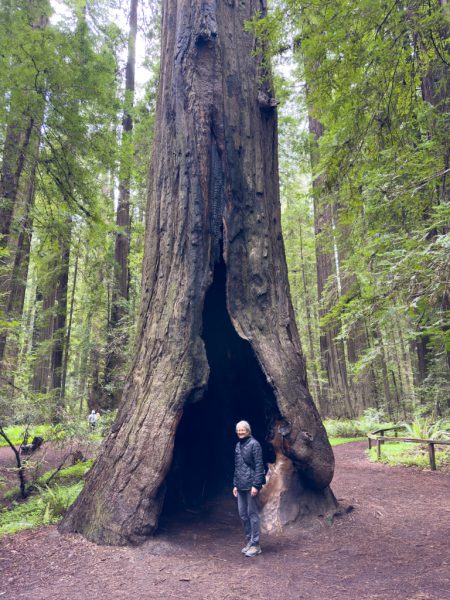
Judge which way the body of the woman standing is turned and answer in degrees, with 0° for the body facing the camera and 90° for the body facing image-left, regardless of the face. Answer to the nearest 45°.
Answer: approximately 45°

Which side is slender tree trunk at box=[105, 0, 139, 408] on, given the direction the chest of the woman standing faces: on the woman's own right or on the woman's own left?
on the woman's own right

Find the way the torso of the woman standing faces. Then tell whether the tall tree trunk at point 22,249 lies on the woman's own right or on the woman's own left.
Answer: on the woman's own right
